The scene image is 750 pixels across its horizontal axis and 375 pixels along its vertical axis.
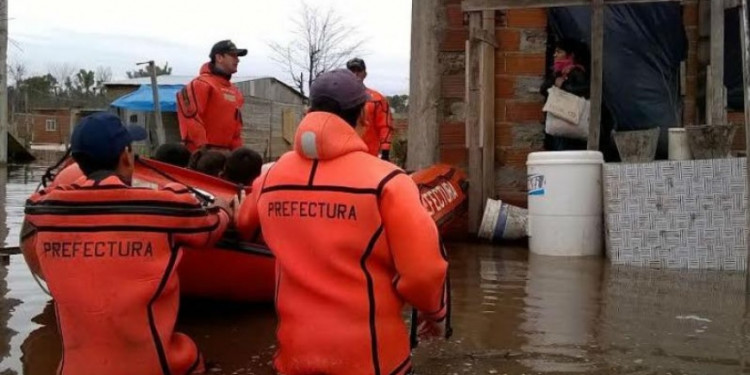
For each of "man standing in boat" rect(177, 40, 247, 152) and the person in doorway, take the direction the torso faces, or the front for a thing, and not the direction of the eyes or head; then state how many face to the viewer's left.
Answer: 1

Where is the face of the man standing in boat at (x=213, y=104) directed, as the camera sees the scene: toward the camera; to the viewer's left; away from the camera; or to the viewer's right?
to the viewer's right

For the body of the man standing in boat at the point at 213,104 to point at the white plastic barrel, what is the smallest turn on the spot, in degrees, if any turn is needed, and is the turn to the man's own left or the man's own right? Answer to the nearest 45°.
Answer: approximately 45° to the man's own left

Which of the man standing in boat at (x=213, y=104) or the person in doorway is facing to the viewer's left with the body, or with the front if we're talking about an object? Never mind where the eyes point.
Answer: the person in doorway

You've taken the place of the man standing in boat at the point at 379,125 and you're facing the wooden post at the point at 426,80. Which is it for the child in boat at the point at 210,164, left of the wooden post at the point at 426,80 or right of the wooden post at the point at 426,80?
right

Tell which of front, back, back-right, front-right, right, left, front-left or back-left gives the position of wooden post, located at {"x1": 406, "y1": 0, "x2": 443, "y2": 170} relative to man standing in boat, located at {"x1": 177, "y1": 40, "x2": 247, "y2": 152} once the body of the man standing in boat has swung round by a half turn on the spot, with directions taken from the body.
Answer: back

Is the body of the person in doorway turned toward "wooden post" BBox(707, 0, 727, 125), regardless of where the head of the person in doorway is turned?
no

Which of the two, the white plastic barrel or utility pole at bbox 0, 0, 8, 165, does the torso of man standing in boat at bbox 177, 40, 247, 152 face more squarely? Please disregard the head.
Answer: the white plastic barrel

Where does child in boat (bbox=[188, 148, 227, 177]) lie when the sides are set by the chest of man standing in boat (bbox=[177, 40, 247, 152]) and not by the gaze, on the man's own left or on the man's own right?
on the man's own right

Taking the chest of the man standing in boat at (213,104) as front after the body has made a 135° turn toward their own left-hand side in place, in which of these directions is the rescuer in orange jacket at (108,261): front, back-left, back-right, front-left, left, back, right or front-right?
back
